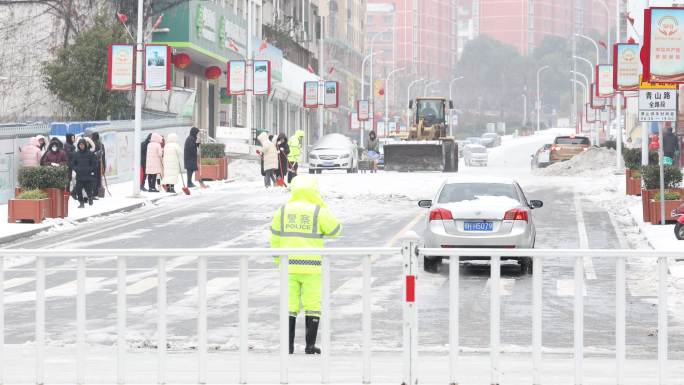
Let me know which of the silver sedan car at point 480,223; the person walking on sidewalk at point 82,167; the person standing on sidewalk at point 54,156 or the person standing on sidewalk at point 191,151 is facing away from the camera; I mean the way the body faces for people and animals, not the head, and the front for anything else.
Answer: the silver sedan car

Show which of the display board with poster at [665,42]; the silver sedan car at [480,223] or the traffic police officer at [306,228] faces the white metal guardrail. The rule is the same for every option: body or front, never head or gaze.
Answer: the display board with poster

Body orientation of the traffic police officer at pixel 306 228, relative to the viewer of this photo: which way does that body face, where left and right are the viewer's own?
facing away from the viewer

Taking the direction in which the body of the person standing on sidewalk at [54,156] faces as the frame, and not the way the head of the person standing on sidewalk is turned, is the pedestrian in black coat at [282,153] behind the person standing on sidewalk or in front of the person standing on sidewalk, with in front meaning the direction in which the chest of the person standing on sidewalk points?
behind

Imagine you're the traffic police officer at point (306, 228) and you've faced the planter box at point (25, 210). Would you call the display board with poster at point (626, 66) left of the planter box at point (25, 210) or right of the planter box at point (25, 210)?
right

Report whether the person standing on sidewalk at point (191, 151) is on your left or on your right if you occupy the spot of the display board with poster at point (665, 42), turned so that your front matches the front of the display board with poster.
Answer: on your right

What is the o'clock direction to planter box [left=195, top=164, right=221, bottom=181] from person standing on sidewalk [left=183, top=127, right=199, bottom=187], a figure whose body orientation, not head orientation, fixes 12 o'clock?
The planter box is roughly at 9 o'clock from the person standing on sidewalk.

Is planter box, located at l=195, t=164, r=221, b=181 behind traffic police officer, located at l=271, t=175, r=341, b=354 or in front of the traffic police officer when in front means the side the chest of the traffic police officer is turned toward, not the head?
in front

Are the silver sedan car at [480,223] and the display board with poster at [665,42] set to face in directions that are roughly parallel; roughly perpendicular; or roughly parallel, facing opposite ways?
roughly parallel, facing opposite ways

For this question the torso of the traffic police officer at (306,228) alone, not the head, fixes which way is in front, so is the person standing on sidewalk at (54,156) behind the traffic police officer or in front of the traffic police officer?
in front

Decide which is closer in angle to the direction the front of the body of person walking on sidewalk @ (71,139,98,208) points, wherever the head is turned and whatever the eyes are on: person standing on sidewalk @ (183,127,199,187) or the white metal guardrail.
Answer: the white metal guardrail

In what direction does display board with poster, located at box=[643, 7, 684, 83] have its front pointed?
toward the camera

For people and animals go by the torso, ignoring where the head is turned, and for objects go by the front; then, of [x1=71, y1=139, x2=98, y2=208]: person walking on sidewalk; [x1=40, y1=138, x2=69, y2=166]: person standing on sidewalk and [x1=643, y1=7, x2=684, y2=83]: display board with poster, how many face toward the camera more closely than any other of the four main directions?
3

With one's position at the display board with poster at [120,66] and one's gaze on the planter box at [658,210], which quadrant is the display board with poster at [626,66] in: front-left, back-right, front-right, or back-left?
front-left

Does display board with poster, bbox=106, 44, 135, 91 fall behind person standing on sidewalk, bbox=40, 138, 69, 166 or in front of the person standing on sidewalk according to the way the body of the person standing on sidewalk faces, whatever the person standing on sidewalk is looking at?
behind

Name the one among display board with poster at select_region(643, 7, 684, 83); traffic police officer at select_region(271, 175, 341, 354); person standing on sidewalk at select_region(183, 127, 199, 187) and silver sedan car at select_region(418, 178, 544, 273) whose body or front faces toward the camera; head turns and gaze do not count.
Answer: the display board with poster

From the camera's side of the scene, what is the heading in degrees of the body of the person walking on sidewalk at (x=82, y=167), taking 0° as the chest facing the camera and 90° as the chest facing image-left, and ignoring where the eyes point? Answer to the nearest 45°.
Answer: approximately 0°

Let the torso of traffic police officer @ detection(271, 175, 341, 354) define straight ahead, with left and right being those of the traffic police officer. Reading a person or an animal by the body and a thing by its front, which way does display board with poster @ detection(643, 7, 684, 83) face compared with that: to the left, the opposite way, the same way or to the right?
the opposite way

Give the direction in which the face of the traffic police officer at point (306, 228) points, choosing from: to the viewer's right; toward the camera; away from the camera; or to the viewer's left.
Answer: away from the camera

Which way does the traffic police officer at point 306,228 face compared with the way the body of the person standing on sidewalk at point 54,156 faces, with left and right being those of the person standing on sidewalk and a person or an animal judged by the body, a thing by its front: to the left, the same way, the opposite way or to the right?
the opposite way
